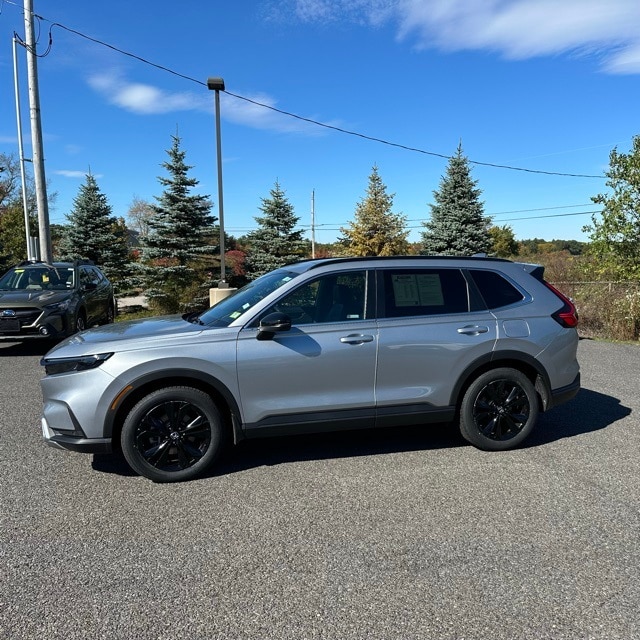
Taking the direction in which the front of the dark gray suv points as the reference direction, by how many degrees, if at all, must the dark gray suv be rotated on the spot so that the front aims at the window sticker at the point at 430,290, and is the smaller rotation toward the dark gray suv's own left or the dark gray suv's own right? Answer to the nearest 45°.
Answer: approximately 45° to the dark gray suv's own left

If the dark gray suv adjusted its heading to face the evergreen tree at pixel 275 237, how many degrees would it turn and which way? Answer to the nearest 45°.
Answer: approximately 180°

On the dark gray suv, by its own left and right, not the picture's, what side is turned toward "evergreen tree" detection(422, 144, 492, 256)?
back

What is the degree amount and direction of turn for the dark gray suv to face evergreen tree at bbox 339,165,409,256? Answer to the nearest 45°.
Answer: approximately 180°

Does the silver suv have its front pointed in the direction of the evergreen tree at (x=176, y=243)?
no

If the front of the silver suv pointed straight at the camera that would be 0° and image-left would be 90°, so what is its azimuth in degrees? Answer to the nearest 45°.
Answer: approximately 90°

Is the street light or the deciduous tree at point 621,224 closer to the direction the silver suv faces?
the street light

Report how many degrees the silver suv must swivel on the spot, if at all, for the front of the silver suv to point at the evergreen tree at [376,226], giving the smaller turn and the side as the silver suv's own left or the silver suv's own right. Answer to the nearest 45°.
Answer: approximately 90° to the silver suv's own right

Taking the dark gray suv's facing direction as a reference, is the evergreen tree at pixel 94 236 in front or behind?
behind

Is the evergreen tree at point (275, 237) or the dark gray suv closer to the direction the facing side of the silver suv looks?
the dark gray suv

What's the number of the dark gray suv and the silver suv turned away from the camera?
0

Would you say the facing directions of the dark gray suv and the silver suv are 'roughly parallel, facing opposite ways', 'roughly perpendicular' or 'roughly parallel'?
roughly perpendicular

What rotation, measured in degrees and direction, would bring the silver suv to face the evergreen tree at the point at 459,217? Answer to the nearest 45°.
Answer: approximately 90° to its right

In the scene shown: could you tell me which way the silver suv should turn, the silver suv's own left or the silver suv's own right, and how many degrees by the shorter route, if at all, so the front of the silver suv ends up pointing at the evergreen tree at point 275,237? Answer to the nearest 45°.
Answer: approximately 90° to the silver suv's own right

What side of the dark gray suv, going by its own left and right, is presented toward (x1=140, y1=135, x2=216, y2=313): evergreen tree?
back

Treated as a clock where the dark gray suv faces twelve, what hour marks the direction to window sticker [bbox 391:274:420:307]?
The window sticker is roughly at 10 o'clock from the dark gray suv.

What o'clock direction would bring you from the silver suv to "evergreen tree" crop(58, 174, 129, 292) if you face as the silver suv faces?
The evergreen tree is roughly at 2 o'clock from the silver suv.
